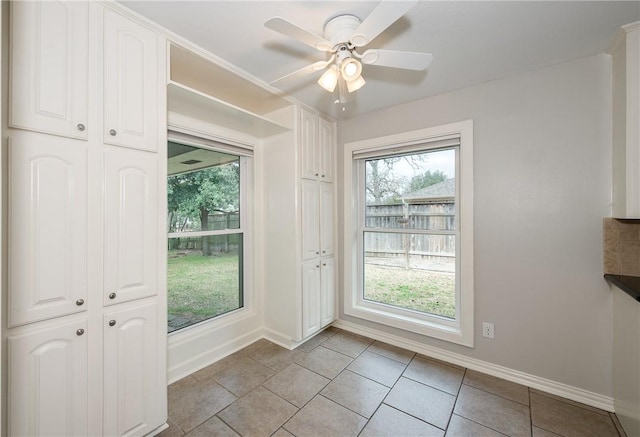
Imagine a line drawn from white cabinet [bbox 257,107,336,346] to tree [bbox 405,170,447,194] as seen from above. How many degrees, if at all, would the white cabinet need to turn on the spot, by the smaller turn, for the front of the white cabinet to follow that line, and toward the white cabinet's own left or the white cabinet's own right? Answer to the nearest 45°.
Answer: approximately 45° to the white cabinet's own left

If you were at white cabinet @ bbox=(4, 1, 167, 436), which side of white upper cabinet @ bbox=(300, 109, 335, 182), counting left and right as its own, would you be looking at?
right

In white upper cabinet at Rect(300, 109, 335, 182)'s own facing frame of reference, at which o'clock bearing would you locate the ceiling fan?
The ceiling fan is roughly at 1 o'clock from the white upper cabinet.

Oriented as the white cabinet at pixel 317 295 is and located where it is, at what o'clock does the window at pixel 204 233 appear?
The window is roughly at 4 o'clock from the white cabinet.

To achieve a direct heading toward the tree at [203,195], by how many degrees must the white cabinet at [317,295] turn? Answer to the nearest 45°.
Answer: approximately 135° to its right

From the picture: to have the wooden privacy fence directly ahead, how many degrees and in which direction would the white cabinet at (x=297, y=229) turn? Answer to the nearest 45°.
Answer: approximately 45° to its left

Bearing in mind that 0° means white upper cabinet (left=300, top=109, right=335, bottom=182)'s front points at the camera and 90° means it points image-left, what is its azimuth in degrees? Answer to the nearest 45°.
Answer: approximately 315°

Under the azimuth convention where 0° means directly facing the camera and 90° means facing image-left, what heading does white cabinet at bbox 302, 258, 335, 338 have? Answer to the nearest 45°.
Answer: approximately 315°
